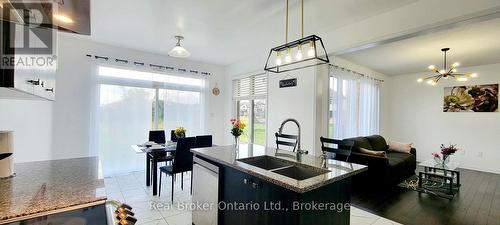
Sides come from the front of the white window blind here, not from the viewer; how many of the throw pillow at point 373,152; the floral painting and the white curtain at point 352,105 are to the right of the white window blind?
0

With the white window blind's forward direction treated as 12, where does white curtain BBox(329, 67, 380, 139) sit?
The white curtain is roughly at 8 o'clock from the white window blind.

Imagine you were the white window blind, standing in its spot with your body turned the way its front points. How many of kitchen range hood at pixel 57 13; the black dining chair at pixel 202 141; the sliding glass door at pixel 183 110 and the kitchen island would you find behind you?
0

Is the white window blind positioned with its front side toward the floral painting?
no

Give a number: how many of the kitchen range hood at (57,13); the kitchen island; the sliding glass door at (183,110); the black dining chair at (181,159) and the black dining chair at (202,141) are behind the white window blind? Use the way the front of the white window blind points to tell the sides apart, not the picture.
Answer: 0

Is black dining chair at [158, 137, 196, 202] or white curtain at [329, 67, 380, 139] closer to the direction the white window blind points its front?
the black dining chair

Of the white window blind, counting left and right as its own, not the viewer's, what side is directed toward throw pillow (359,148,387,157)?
left

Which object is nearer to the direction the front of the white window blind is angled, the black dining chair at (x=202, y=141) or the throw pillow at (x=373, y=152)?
the black dining chair

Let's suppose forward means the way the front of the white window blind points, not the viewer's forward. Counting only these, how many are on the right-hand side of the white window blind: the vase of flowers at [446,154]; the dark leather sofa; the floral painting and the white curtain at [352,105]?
0

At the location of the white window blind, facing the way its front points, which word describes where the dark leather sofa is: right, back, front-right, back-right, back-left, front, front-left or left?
left

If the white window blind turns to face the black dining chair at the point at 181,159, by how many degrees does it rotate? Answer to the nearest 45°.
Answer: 0° — it already faces it

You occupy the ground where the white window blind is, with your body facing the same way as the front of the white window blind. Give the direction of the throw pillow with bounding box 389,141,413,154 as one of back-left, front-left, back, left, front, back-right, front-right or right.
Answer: back-left

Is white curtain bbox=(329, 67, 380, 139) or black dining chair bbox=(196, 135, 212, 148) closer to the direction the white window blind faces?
the black dining chair

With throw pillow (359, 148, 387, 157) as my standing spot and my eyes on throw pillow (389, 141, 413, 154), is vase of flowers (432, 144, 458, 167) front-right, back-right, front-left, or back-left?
front-right

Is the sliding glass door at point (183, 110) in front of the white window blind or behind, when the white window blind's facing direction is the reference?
in front

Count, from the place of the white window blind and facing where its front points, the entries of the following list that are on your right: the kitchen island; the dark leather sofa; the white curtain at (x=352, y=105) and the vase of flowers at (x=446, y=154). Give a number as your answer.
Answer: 0

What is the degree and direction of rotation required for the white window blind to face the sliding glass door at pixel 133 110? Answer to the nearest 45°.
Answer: approximately 45° to its right

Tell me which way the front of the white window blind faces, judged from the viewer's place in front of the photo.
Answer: facing the viewer and to the left of the viewer
